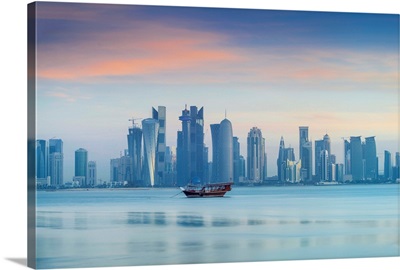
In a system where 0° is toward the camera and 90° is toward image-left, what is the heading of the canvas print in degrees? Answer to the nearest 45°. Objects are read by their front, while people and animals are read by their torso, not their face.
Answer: approximately 315°
